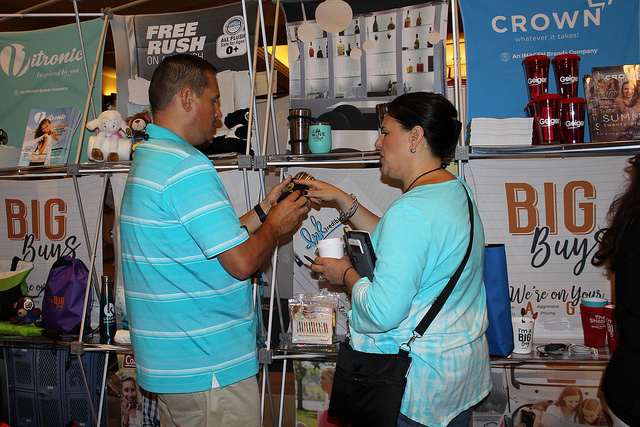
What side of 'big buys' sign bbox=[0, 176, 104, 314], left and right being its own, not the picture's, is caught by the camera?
front

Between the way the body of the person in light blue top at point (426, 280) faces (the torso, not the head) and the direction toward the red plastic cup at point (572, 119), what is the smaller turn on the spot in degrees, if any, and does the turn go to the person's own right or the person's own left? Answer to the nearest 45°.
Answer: approximately 135° to the person's own right

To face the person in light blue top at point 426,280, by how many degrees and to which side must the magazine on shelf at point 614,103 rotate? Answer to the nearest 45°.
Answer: approximately 45° to its right

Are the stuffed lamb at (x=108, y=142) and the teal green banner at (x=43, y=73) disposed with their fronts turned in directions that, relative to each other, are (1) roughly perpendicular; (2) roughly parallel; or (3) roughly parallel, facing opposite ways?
roughly parallel

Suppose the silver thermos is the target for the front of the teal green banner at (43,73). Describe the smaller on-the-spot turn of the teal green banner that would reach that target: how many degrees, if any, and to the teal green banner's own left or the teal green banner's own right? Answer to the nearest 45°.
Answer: approximately 45° to the teal green banner's own left

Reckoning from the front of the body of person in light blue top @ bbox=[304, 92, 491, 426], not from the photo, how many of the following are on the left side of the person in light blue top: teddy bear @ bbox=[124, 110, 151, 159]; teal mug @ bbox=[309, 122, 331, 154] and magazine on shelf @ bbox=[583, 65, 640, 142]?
0

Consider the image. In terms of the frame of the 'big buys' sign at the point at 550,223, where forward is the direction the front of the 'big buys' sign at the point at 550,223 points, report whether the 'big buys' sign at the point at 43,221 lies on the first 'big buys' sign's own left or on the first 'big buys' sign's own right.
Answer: on the first 'big buys' sign's own right

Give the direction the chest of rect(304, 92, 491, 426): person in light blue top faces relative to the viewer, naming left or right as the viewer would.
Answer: facing to the left of the viewer

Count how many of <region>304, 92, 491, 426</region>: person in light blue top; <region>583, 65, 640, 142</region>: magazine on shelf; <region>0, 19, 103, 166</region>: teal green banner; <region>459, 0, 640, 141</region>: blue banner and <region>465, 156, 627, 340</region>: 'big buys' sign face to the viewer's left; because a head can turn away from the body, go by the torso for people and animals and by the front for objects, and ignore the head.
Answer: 1

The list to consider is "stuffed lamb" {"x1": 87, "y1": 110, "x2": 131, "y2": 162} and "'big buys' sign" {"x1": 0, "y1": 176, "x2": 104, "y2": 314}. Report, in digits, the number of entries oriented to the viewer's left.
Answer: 0

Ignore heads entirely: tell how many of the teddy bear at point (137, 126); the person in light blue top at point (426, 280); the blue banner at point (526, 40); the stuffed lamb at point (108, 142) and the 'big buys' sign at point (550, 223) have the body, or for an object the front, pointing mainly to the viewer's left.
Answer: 1

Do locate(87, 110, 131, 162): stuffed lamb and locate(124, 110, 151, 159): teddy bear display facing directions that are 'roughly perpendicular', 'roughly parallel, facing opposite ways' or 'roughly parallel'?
roughly parallel

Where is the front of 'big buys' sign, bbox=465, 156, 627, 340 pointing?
toward the camera

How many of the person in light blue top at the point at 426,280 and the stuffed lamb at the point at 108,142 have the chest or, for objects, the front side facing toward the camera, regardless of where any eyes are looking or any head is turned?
1

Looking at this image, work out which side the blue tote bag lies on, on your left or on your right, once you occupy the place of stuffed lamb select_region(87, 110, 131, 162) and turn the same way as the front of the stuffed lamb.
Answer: on your left

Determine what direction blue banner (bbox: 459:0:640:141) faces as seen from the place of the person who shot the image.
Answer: facing the viewer
